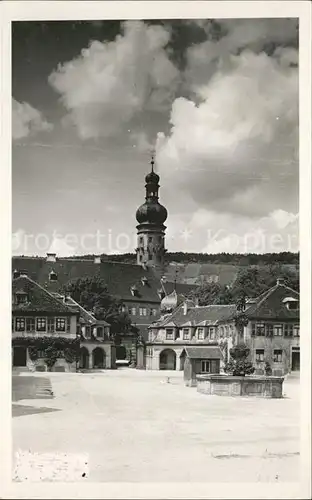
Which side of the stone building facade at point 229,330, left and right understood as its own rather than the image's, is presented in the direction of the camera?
front
